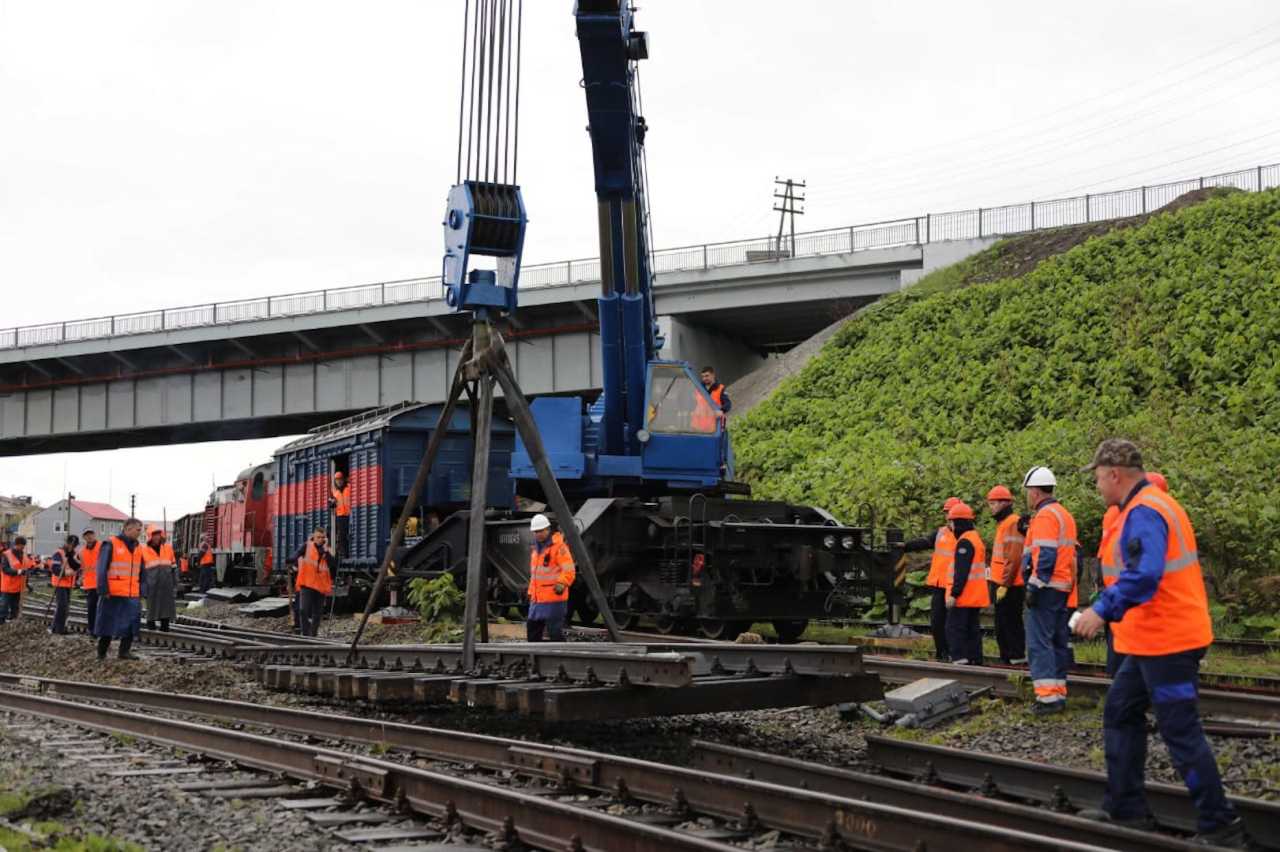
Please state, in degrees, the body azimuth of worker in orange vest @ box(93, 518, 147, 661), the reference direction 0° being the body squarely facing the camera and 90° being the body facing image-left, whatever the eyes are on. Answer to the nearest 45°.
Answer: approximately 315°

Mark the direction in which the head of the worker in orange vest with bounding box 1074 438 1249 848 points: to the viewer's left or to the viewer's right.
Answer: to the viewer's left

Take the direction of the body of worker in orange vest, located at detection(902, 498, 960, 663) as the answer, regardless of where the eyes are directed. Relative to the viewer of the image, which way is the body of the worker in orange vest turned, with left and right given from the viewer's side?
facing to the left of the viewer

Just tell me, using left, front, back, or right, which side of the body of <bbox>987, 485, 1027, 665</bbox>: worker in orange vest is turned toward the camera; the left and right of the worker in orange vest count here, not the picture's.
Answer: left

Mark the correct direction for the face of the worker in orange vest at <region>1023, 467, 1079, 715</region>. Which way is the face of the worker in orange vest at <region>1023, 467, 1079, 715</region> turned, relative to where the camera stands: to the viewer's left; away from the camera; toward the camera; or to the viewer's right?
to the viewer's left

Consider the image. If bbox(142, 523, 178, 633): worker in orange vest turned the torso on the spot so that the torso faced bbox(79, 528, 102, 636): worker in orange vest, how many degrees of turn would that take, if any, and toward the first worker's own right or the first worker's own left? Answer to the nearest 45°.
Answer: approximately 135° to the first worker's own right

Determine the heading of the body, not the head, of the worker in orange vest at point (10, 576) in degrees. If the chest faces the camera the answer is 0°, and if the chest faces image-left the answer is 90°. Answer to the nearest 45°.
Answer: approximately 315°

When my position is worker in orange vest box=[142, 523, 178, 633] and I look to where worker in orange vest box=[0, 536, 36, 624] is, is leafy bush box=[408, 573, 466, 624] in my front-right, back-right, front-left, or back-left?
back-right

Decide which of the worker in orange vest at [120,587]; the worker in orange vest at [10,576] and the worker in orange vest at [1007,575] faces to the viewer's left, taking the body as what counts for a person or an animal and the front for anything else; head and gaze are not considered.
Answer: the worker in orange vest at [1007,575]

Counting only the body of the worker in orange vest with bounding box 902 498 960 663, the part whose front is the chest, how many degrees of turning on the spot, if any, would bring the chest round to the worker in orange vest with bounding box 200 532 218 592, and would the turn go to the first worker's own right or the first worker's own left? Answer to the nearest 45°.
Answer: approximately 45° to the first worker's own right

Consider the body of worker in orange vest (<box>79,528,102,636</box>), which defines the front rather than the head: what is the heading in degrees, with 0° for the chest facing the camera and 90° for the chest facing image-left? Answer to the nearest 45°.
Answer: approximately 0°
